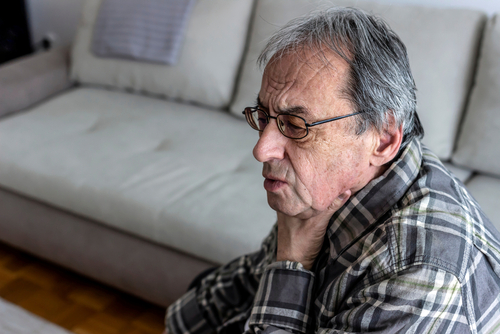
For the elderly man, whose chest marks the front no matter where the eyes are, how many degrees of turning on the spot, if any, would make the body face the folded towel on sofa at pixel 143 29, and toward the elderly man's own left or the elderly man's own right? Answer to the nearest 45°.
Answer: approximately 90° to the elderly man's own right

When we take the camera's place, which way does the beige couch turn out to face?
facing the viewer and to the left of the viewer

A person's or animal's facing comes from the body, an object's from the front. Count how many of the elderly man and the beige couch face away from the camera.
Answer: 0
